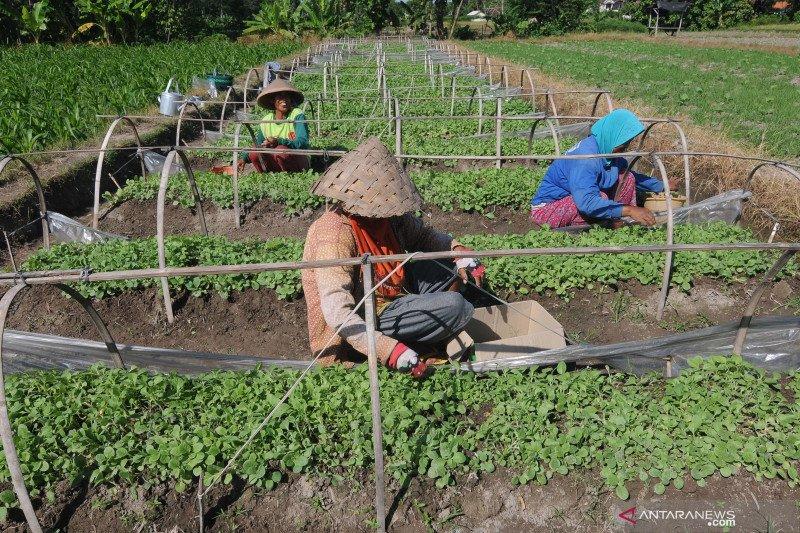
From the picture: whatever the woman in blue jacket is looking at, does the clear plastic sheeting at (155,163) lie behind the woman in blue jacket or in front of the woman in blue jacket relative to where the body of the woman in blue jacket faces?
behind

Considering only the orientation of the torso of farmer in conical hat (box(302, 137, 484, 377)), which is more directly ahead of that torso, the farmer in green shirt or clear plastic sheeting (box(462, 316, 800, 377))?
the clear plastic sheeting

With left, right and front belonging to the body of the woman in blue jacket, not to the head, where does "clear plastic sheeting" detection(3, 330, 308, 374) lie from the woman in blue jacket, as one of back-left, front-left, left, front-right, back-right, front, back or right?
back-right

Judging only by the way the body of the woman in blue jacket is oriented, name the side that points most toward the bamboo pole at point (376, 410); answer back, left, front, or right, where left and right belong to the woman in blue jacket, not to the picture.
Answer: right

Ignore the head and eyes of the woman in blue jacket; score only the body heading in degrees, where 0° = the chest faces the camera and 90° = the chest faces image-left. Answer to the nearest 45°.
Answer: approximately 270°

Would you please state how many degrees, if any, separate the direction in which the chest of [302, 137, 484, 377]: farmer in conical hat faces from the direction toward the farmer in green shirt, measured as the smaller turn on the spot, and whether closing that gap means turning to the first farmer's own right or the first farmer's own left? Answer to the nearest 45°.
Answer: approximately 135° to the first farmer's own left

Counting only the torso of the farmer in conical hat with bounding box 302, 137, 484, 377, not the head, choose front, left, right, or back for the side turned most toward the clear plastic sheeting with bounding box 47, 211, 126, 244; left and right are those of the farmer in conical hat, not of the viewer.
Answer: back

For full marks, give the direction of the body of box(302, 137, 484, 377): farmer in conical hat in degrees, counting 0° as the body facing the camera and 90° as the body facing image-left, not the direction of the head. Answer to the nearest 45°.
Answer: approximately 315°

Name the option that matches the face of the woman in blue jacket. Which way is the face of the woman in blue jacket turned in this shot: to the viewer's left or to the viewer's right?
to the viewer's right

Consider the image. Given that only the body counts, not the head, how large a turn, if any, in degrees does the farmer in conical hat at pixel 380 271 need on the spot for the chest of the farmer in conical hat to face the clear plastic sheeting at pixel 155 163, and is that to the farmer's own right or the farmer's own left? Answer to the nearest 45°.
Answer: approximately 180°

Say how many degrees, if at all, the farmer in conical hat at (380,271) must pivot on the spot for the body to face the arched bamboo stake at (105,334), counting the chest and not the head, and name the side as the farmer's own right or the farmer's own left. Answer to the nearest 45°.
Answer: approximately 135° to the farmer's own right

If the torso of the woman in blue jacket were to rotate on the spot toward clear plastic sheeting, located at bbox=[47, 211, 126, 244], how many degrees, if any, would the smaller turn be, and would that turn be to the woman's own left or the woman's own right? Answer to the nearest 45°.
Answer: approximately 180°
